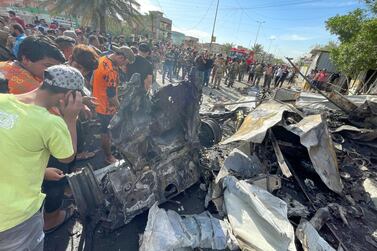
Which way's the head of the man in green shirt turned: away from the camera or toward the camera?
away from the camera

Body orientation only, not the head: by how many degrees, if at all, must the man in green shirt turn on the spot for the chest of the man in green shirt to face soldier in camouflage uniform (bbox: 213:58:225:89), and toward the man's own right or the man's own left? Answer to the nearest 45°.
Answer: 0° — they already face them

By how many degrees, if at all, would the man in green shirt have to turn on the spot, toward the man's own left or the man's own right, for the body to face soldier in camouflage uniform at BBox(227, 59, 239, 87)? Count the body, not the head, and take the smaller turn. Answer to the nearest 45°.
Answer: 0° — they already face them

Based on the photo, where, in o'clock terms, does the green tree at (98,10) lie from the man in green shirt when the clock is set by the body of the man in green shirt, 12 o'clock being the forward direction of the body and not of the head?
The green tree is roughly at 11 o'clock from the man in green shirt.

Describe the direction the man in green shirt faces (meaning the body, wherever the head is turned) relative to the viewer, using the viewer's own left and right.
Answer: facing away from the viewer and to the right of the viewer

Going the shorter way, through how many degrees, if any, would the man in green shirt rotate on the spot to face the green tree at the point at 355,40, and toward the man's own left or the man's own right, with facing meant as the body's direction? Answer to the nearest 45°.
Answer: approximately 45° to the man's own right

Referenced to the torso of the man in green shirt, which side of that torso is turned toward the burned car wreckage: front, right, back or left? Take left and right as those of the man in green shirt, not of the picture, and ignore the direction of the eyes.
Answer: front
